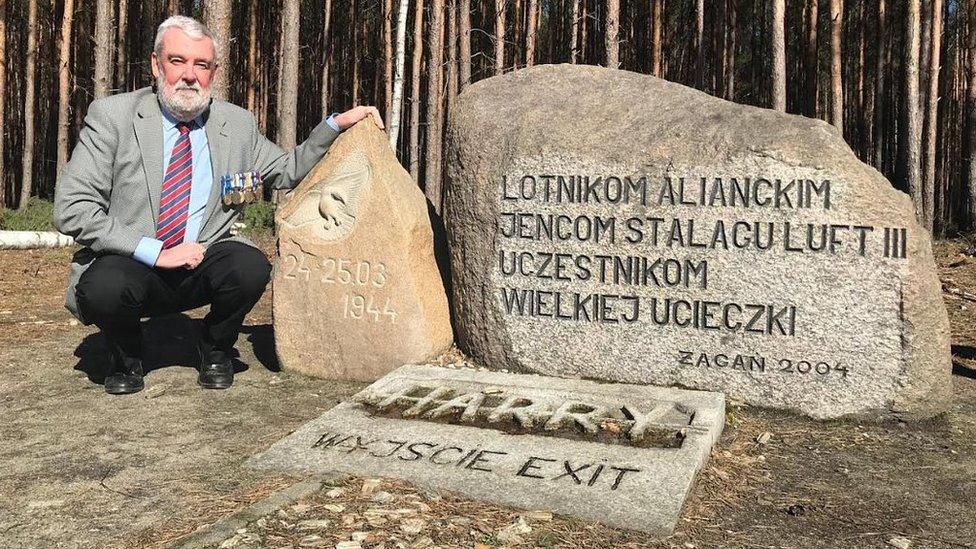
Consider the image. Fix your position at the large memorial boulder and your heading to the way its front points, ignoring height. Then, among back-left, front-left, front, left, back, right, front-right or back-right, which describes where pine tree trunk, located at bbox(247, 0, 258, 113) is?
back-right

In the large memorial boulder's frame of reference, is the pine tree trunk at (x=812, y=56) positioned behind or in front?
behind

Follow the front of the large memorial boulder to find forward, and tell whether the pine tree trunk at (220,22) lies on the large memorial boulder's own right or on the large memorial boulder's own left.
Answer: on the large memorial boulder's own right

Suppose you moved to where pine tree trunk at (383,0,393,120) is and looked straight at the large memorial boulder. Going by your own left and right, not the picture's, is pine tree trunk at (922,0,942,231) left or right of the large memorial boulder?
left

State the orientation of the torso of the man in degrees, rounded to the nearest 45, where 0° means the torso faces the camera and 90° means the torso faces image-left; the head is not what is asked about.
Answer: approximately 0°

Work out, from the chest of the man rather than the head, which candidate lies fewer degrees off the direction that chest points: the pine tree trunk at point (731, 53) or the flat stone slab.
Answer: the flat stone slab

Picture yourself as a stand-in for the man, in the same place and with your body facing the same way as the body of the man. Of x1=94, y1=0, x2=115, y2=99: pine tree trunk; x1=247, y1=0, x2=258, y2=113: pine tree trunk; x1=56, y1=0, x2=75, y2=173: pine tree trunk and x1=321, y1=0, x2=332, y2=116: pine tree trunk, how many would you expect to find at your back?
4

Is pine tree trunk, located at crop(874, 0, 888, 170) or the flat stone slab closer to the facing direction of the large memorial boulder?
the flat stone slab

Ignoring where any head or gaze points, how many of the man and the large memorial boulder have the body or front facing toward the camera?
2

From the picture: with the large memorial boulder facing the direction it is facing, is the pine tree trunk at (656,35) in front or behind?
behind

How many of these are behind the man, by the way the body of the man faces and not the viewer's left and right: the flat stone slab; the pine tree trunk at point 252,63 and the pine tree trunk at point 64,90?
2
